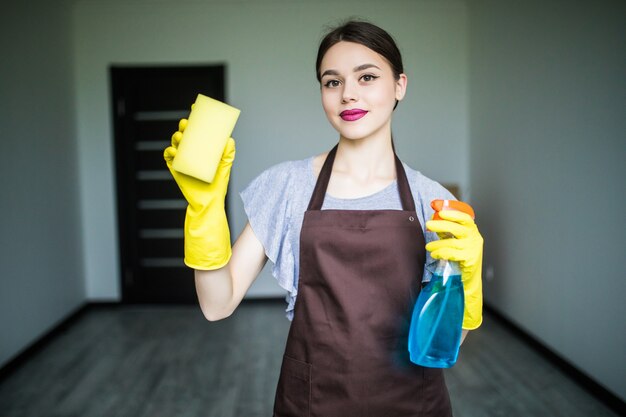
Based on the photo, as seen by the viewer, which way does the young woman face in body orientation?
toward the camera
